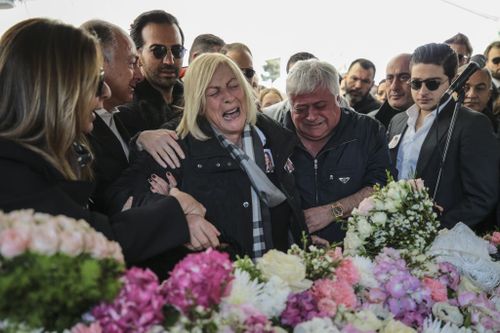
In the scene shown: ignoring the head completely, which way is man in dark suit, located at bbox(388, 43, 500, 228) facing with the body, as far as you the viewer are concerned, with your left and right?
facing the viewer and to the left of the viewer

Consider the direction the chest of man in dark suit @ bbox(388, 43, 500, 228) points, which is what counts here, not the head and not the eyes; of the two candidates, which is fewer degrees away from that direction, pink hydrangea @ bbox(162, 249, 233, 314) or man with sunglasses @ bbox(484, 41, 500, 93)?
the pink hydrangea

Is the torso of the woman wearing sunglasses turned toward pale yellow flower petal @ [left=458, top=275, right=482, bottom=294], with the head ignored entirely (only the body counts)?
yes

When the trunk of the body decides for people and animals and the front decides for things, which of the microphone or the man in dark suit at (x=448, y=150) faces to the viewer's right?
the microphone

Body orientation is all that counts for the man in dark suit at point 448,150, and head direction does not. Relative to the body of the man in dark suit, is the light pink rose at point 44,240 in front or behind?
in front

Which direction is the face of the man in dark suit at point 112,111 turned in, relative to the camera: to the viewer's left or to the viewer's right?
to the viewer's right

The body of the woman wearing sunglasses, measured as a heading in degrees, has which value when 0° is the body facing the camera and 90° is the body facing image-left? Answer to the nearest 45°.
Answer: approximately 270°

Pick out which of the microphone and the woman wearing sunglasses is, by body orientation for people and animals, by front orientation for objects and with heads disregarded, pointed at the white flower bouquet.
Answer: the woman wearing sunglasses

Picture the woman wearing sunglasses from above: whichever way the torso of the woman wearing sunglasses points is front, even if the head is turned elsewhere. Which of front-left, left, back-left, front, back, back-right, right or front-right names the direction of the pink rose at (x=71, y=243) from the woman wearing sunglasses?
right

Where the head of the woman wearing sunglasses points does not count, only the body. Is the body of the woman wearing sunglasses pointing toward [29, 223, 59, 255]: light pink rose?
no

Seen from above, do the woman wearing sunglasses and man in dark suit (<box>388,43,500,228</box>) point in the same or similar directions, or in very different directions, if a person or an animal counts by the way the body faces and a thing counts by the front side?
very different directions

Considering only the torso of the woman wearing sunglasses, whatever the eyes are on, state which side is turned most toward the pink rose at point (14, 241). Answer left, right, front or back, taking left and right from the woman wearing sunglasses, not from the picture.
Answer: right

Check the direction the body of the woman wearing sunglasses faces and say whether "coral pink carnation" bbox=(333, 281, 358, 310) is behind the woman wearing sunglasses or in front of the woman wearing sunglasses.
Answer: in front
